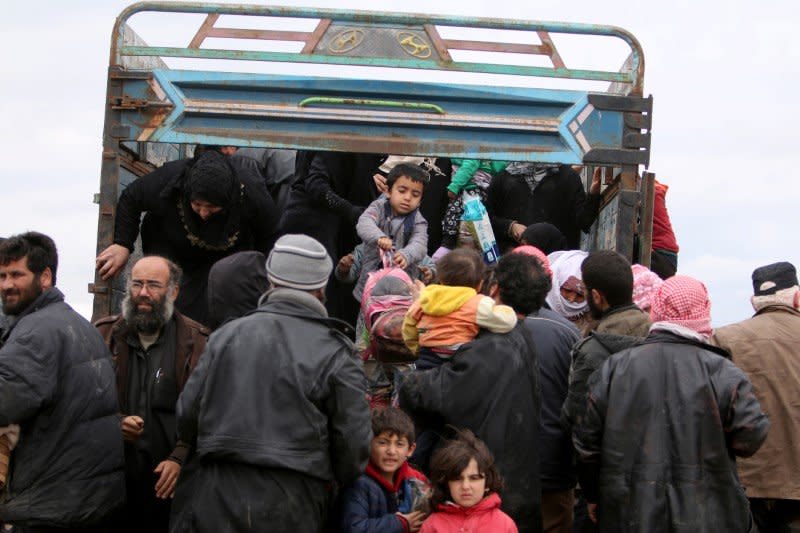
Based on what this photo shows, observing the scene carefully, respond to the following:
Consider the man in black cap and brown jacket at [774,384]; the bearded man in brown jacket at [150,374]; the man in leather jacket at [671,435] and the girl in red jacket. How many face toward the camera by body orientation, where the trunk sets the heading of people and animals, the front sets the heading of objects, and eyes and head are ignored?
2

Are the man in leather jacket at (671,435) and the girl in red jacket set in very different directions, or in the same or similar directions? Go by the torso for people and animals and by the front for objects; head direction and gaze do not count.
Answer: very different directions

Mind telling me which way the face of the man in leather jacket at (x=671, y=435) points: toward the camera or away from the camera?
away from the camera

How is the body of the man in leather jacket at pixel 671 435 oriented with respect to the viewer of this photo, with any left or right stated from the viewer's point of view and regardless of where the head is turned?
facing away from the viewer

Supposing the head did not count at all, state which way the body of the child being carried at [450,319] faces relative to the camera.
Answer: away from the camera

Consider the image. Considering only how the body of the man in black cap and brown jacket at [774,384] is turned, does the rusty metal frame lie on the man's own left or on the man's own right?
on the man's own left

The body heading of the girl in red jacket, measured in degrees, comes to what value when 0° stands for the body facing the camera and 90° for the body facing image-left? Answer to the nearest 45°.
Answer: approximately 0°
